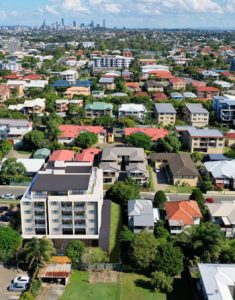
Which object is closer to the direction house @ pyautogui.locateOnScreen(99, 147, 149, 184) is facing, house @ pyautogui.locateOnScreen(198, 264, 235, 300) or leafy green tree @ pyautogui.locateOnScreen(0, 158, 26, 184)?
the house

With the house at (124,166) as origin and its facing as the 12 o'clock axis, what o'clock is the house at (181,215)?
the house at (181,215) is roughly at 11 o'clock from the house at (124,166).

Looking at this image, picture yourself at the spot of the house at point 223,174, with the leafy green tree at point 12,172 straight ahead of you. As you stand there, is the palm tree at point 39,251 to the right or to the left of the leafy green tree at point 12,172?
left

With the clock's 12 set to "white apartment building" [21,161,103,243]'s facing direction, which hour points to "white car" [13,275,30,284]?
The white car is roughly at 1 o'clock from the white apartment building.

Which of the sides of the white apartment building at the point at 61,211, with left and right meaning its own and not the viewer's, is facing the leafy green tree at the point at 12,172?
back

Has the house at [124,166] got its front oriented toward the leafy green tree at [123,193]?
yes

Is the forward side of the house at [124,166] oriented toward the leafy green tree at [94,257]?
yes

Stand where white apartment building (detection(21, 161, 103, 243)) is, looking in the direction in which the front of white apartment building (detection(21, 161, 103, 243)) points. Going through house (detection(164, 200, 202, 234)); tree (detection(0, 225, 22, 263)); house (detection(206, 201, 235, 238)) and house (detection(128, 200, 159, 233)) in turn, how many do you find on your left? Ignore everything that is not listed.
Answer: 3

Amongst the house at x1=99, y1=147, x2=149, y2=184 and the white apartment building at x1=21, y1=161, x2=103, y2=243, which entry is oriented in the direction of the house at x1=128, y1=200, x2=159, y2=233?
the house at x1=99, y1=147, x2=149, y2=184

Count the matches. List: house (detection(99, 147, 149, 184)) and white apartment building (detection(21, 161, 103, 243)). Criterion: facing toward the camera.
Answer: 2

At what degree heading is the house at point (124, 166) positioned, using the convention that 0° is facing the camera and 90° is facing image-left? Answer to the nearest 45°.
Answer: approximately 0°

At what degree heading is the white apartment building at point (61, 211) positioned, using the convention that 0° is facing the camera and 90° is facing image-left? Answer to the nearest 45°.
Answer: approximately 0°
